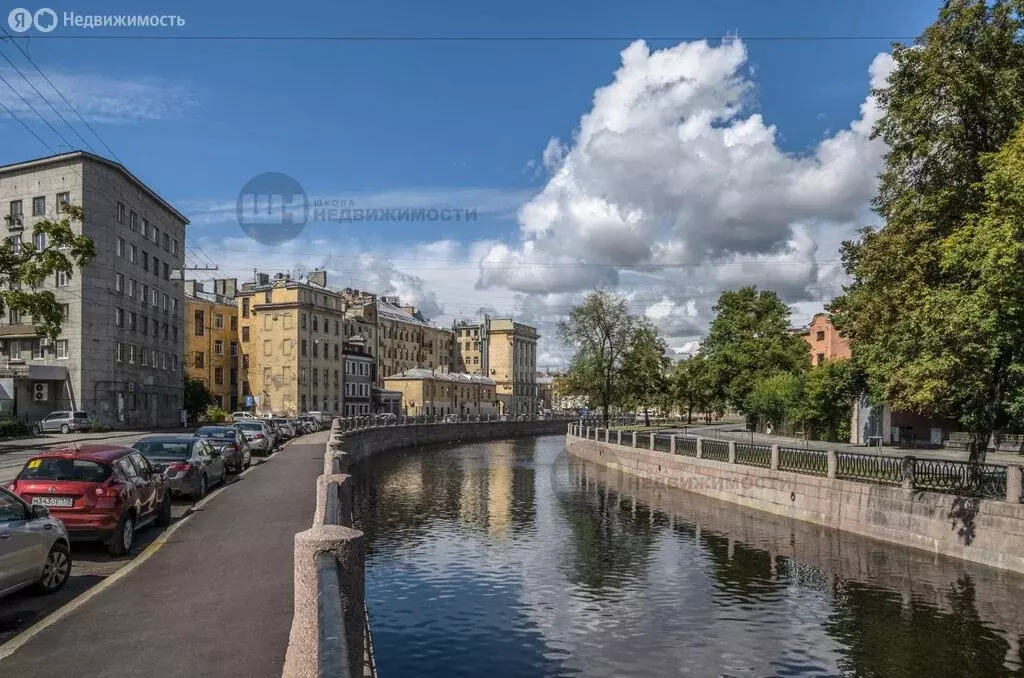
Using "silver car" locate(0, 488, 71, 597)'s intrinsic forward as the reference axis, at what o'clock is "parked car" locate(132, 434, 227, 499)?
The parked car is roughly at 11 o'clock from the silver car.

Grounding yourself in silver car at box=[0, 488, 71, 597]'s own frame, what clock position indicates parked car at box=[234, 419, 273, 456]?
The parked car is roughly at 11 o'clock from the silver car.

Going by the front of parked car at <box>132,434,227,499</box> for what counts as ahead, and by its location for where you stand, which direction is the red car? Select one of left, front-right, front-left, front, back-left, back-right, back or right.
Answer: back-right

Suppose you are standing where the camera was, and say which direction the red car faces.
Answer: facing away from the viewer and to the right of the viewer

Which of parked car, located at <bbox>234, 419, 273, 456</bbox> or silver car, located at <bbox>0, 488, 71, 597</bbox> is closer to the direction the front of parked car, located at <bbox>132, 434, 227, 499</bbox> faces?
the parked car

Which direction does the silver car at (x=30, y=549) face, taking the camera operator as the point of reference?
facing away from the viewer and to the right of the viewer

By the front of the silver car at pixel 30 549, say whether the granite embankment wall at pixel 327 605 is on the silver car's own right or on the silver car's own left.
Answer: on the silver car's own right

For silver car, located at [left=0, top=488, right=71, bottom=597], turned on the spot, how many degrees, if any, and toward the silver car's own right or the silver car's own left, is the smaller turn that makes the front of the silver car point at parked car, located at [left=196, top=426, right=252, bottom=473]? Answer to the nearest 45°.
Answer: approximately 45° to the silver car's own left
